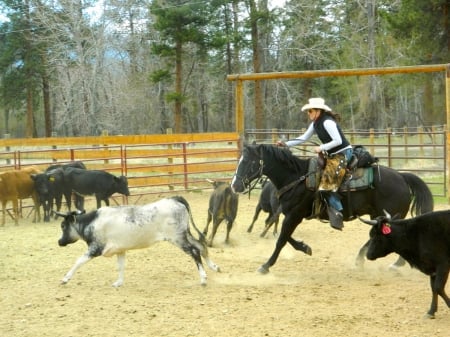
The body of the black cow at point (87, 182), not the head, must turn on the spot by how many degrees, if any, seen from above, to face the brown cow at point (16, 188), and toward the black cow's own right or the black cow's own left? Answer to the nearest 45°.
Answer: approximately 180°

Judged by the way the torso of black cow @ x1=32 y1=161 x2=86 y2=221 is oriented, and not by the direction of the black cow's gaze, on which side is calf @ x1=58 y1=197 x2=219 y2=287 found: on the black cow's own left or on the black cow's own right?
on the black cow's own left

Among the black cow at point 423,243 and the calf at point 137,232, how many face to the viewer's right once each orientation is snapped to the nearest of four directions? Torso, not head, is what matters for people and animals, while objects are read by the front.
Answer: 0

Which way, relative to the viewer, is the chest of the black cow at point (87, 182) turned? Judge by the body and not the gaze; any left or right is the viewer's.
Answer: facing to the right of the viewer

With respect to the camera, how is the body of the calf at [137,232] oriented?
to the viewer's left

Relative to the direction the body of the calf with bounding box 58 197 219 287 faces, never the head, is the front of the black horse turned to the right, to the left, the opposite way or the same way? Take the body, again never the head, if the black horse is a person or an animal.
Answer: the same way

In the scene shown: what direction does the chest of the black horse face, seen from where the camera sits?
to the viewer's left

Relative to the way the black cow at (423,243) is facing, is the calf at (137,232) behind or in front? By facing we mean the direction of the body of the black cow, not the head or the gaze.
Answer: in front

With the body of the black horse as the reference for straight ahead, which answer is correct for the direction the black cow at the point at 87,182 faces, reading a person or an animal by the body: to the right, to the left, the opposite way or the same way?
the opposite way

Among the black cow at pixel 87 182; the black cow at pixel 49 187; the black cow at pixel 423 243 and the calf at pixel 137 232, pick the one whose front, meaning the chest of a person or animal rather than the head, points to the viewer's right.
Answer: the black cow at pixel 87 182

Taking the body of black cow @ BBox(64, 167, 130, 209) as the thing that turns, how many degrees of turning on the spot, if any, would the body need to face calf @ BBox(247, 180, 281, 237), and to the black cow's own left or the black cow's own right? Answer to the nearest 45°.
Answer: approximately 45° to the black cow's own right

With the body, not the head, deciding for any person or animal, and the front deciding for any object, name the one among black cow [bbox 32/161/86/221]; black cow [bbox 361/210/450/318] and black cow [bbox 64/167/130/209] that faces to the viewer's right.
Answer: black cow [bbox 64/167/130/209]

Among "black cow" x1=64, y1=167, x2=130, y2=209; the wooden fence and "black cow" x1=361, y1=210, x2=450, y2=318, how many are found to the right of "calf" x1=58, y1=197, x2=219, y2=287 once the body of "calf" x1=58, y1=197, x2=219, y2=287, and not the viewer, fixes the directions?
2

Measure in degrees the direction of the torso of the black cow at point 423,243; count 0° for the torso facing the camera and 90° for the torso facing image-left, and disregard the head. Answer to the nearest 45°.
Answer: approximately 90°

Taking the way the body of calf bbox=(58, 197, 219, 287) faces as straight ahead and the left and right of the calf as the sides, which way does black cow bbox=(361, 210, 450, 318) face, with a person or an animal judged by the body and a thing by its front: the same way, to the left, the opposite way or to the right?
the same way

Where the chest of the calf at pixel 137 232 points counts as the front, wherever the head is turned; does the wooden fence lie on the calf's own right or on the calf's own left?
on the calf's own right

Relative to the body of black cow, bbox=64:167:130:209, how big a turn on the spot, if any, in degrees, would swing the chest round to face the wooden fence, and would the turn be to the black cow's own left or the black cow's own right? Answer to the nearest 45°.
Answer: approximately 90° to the black cow's own left
